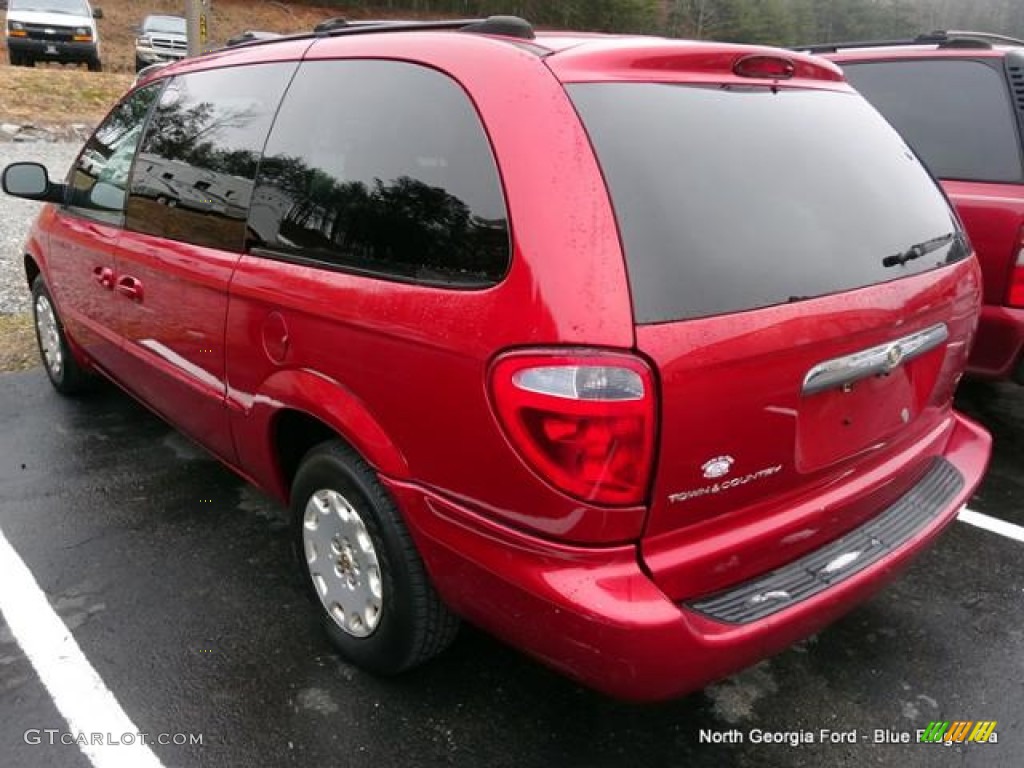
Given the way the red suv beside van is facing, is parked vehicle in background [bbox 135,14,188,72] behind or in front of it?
in front

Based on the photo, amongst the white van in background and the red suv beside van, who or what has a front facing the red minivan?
the white van in background

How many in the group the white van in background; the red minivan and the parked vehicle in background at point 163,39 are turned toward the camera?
2

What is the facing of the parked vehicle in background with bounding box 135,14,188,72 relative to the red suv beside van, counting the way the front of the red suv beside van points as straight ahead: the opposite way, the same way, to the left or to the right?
the opposite way

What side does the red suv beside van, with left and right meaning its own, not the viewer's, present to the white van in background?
front

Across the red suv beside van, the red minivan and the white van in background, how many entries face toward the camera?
1

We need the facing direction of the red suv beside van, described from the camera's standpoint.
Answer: facing away from the viewer and to the left of the viewer

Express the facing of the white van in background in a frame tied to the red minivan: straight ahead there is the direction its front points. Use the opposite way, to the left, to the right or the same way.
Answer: the opposite way

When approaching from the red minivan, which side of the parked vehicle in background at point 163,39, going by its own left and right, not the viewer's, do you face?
front

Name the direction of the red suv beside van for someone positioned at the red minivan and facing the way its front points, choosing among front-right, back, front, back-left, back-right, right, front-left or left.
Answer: right

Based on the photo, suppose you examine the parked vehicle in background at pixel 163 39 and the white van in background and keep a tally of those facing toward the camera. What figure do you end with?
2

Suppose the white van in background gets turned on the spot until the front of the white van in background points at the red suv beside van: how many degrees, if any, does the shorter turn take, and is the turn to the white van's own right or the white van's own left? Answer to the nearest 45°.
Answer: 0° — it already faces it

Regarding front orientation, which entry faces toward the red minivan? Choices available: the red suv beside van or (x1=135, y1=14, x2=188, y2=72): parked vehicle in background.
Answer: the parked vehicle in background

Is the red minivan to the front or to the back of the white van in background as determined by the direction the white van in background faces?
to the front
